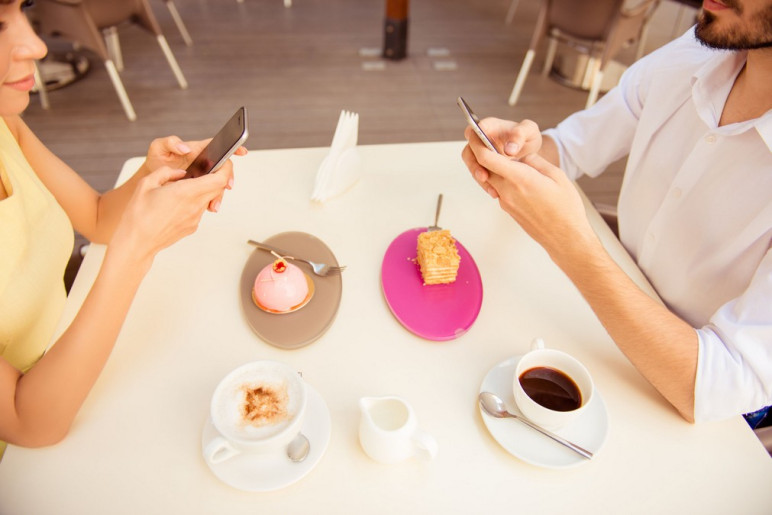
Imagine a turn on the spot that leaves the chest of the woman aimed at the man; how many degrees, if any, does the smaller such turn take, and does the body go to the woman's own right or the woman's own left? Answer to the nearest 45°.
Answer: approximately 45° to the woman's own right

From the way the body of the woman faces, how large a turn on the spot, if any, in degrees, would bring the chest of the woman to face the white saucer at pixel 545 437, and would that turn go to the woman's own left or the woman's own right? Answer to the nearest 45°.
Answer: approximately 45° to the woman's own right

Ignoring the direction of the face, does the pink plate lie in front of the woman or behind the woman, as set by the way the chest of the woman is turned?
in front

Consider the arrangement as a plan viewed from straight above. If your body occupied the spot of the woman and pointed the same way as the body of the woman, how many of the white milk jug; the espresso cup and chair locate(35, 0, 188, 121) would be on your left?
1

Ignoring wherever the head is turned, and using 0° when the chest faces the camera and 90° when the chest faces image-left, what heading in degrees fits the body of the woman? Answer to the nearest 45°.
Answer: approximately 270°

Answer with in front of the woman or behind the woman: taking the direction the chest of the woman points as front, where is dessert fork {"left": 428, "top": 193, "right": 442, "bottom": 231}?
in front

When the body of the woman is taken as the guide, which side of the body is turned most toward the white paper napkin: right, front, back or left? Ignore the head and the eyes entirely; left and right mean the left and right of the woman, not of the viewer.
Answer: front
